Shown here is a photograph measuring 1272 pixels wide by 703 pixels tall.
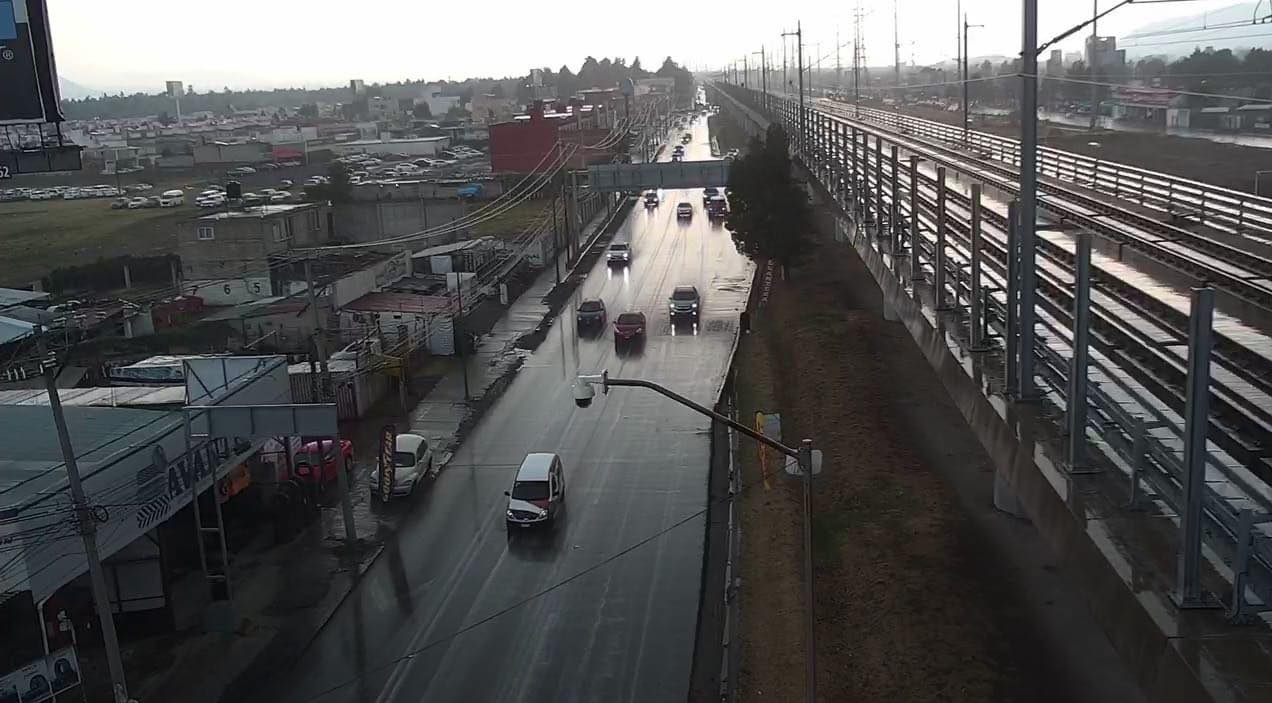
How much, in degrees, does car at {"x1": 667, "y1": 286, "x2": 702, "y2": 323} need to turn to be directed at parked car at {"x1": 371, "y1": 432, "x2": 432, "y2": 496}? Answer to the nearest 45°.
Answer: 0° — it already faces it

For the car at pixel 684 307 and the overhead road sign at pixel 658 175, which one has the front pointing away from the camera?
the overhead road sign

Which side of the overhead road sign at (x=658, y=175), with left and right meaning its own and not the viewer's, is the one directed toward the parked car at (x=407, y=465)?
back

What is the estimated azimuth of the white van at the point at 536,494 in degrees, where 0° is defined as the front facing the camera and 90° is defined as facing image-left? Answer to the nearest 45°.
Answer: approximately 0°

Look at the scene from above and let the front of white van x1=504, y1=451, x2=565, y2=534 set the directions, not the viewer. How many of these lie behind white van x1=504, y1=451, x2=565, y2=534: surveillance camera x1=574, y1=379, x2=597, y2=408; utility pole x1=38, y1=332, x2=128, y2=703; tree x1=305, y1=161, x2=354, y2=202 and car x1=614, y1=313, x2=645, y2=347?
2

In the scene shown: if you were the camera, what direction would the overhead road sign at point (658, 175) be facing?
facing away from the viewer

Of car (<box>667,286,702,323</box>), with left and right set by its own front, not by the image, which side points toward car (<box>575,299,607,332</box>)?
right

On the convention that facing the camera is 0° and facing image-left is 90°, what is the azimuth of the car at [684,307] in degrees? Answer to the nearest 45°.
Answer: approximately 0°

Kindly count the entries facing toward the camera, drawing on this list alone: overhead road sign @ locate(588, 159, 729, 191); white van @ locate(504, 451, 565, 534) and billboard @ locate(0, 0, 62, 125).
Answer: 2

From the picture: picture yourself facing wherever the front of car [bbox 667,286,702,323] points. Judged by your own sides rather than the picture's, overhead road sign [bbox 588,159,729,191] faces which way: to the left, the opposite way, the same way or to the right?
the opposite way
